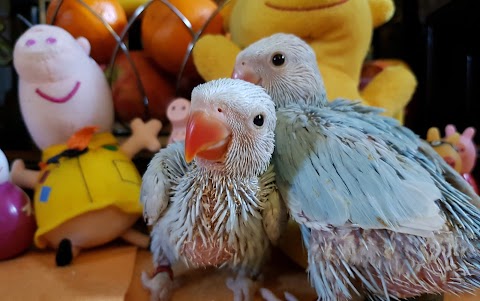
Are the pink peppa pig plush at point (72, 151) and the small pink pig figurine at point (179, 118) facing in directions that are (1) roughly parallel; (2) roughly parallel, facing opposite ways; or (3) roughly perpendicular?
roughly parallel

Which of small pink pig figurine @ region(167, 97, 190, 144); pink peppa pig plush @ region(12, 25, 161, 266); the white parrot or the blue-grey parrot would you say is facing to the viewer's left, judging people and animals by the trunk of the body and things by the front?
the blue-grey parrot

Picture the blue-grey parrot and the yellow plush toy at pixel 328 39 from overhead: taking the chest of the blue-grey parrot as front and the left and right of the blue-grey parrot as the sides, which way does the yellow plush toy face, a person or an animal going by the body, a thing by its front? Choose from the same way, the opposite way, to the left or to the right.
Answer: to the left

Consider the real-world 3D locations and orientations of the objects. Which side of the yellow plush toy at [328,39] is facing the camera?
front

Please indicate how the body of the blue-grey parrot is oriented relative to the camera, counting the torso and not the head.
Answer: to the viewer's left

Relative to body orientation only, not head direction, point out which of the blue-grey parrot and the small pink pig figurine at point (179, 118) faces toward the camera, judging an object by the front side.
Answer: the small pink pig figurine

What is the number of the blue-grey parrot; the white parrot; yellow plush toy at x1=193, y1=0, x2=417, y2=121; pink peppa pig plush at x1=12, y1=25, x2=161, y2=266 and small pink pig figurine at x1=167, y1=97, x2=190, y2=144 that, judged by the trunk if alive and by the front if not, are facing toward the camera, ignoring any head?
4

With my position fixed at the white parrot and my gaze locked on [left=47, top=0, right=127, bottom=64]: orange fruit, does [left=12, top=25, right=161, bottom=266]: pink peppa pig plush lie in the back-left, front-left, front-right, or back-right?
front-left

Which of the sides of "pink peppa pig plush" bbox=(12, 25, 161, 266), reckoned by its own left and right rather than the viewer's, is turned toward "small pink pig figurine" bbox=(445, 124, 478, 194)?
left

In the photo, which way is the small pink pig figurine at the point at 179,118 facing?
toward the camera

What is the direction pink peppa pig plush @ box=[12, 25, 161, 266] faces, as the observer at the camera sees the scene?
facing the viewer

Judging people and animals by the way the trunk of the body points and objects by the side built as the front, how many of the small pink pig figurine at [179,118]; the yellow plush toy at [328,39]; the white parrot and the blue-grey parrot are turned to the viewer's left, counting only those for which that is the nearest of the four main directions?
1
